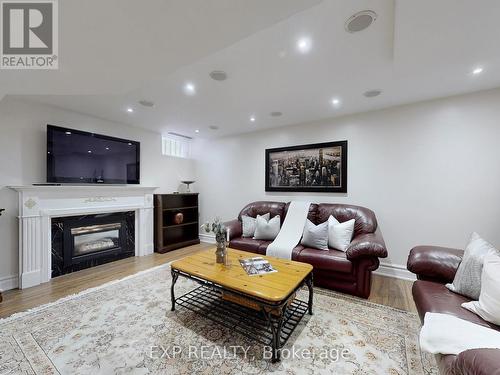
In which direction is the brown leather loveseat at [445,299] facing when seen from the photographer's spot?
facing to the left of the viewer

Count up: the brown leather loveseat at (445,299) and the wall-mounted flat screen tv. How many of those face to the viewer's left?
1

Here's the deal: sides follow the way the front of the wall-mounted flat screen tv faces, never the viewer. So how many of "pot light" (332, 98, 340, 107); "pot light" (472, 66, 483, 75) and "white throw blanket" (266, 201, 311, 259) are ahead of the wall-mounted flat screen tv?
3

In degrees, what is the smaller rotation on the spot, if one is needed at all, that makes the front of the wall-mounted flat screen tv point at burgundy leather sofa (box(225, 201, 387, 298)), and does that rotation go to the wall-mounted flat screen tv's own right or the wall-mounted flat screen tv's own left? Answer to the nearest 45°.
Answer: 0° — it already faces it

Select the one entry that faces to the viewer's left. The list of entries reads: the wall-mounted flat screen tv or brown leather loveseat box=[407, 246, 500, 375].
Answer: the brown leather loveseat
